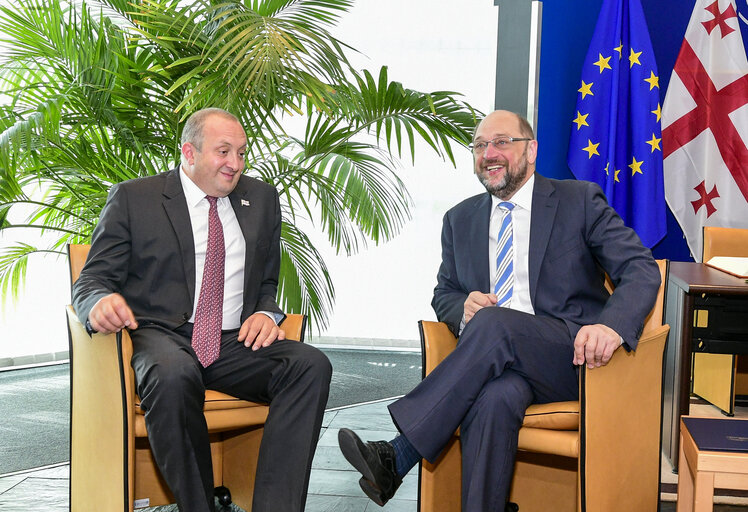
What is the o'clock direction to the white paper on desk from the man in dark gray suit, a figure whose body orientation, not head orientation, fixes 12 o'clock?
The white paper on desk is roughly at 10 o'clock from the man in dark gray suit.

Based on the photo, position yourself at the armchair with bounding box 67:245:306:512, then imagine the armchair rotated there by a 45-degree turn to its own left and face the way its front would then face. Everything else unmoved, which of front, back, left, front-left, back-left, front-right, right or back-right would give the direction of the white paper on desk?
front

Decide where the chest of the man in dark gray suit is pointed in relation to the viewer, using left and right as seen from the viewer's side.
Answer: facing the viewer and to the right of the viewer

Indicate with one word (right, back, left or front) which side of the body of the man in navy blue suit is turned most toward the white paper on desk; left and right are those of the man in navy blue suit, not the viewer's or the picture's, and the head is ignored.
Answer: back

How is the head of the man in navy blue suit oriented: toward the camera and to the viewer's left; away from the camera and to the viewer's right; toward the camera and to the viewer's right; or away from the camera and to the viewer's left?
toward the camera and to the viewer's left

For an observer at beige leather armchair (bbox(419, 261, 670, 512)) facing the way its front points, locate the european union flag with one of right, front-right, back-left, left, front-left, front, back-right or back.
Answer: back-right

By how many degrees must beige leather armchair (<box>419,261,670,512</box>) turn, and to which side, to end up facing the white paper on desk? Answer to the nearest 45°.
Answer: approximately 180°

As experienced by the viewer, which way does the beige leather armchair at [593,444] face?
facing the viewer and to the left of the viewer

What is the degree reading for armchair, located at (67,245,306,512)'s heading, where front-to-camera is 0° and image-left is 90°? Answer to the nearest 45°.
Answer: approximately 315°

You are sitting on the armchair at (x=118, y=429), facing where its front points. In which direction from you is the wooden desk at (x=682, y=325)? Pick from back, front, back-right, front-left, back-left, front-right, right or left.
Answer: front-left

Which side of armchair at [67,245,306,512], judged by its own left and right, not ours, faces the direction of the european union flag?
left

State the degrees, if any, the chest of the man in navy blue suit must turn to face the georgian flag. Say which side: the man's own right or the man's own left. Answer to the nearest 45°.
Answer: approximately 180°
